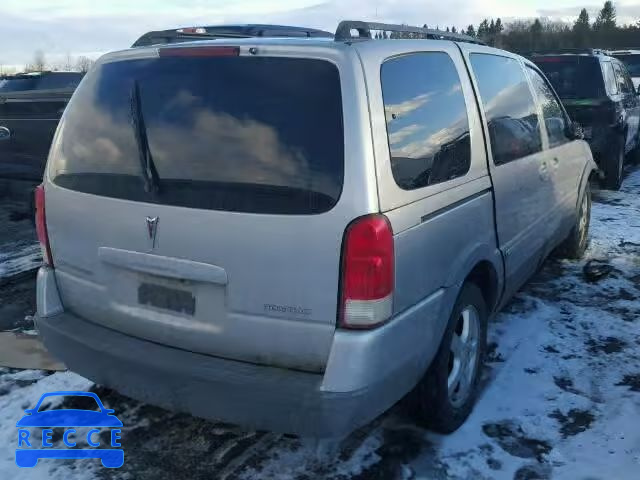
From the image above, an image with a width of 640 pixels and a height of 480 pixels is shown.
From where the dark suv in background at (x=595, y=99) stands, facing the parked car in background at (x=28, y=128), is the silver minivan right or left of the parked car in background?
left

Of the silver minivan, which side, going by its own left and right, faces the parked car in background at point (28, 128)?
left

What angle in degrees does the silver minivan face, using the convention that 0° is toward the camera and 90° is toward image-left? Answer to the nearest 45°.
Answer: approximately 225°

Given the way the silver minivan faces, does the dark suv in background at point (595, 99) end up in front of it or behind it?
in front

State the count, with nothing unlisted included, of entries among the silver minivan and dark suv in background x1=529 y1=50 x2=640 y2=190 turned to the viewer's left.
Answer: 0

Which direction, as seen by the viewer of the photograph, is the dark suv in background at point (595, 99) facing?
facing away from the viewer and to the right of the viewer

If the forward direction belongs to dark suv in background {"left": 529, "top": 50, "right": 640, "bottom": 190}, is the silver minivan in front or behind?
behind

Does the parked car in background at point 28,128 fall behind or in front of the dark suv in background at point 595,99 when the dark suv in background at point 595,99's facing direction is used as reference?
behind

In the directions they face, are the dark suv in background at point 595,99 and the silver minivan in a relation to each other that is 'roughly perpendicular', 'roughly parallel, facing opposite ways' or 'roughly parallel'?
roughly parallel
